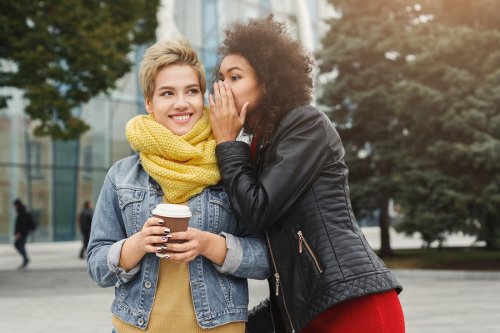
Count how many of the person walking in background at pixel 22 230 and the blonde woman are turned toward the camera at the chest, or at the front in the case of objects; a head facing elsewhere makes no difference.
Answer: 1

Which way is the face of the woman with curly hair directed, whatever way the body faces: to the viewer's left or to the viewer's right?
to the viewer's left

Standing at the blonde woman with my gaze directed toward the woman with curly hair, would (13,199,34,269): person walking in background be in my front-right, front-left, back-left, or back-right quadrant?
back-left

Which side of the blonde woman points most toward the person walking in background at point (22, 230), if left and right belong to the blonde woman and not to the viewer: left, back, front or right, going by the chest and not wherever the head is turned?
back

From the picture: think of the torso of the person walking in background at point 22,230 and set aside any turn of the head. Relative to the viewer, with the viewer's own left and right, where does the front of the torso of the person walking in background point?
facing to the left of the viewer

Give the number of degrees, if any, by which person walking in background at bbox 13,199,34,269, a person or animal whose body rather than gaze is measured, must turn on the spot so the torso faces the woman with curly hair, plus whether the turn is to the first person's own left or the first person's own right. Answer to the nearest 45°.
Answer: approximately 90° to the first person's own left

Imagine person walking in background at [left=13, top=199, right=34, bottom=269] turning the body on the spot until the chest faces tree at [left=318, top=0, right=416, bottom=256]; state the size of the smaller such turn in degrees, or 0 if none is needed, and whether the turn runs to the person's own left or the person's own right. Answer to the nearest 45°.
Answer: approximately 180°

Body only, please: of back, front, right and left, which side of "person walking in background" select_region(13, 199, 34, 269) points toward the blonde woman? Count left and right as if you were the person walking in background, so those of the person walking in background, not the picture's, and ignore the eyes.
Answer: left

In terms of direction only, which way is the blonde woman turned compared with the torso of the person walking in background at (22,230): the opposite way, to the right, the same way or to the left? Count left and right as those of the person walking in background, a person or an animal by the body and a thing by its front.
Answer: to the left

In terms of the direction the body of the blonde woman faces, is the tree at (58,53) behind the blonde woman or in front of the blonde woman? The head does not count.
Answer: behind

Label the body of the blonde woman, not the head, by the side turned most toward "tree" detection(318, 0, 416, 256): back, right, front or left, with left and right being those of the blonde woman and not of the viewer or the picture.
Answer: back
